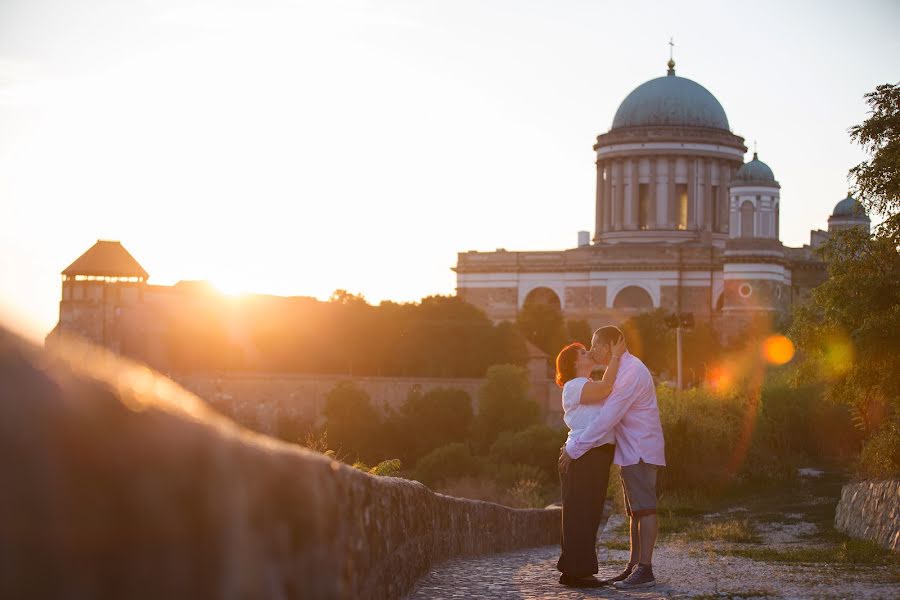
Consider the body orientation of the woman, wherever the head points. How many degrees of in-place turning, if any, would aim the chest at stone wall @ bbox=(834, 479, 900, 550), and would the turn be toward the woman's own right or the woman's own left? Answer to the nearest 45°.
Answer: approximately 45° to the woman's own left

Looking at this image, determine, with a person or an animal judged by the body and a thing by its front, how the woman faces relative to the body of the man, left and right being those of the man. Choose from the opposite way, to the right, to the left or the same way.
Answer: the opposite way

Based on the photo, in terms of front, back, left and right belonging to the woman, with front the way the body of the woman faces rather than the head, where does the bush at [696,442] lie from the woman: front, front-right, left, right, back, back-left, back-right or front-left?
left

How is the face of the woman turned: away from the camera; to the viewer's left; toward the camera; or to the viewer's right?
to the viewer's right

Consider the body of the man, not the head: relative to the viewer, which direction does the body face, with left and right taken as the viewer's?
facing to the left of the viewer

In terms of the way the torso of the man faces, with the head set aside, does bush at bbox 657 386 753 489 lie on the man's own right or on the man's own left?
on the man's own right

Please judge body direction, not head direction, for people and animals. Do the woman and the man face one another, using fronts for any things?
yes

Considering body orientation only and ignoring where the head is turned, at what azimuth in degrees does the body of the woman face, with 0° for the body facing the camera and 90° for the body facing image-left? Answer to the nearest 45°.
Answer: approximately 270°

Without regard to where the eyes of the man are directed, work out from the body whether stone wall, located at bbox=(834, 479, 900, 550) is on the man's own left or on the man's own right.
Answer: on the man's own right

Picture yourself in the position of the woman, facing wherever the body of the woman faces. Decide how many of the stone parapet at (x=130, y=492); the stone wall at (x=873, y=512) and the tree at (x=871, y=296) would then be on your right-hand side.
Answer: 1
